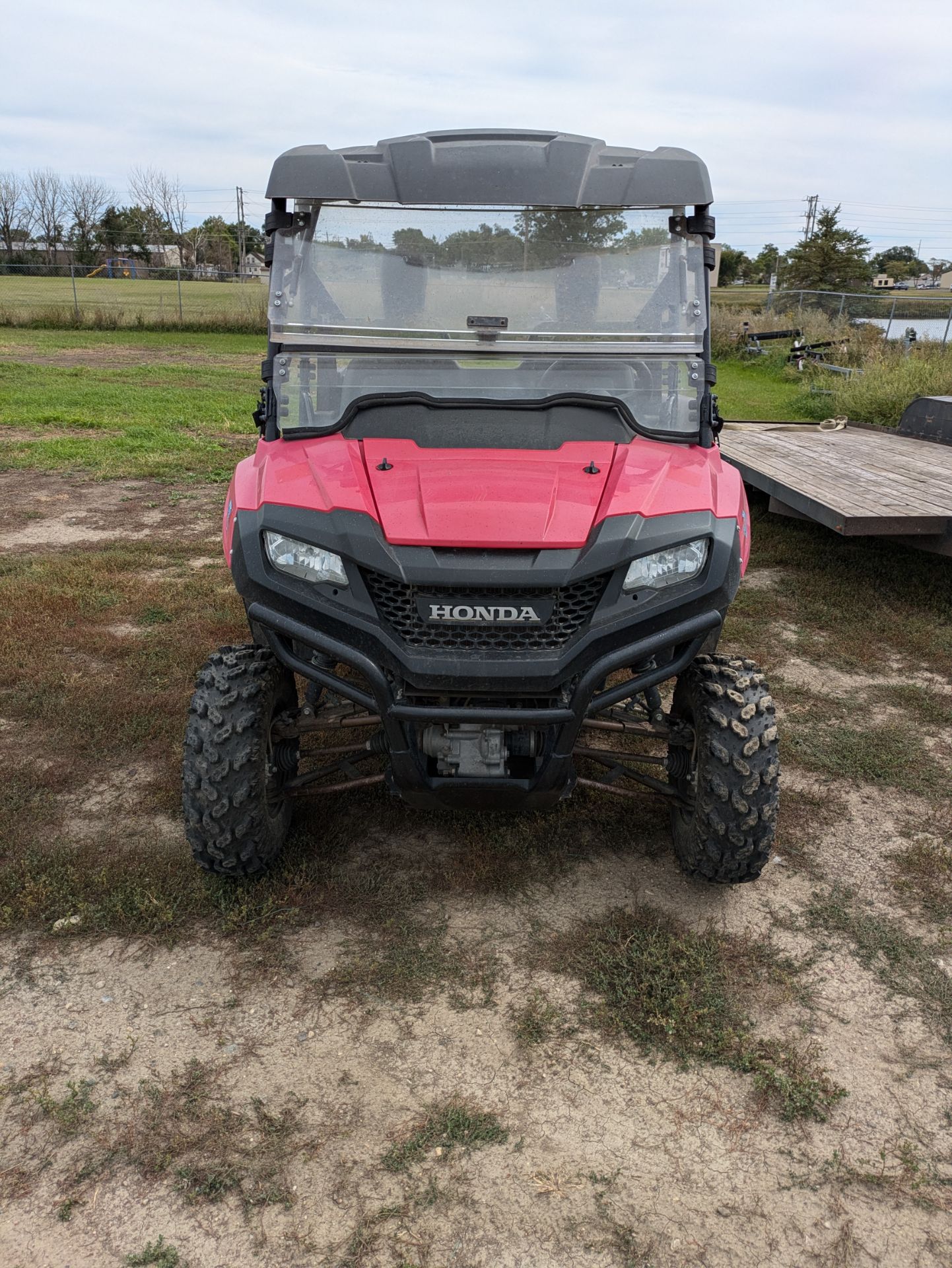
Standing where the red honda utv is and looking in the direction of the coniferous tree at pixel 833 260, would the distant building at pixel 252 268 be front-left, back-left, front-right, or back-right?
front-left

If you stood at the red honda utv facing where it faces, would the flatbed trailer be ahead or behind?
behind

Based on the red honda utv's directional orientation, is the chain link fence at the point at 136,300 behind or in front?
behind

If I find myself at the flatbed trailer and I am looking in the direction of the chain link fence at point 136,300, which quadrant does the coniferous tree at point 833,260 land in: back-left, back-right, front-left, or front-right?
front-right

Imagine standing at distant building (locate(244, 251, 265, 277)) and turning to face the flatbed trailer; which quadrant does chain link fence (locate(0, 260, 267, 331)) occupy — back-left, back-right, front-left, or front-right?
front-right

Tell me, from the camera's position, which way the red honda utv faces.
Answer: facing the viewer

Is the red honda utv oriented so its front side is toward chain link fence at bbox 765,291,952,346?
no

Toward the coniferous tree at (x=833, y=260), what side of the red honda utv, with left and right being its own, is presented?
back

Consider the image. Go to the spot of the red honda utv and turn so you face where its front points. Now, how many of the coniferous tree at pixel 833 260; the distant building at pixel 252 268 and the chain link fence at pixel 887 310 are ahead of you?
0

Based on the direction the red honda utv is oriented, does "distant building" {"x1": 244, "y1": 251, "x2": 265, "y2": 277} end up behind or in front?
behind

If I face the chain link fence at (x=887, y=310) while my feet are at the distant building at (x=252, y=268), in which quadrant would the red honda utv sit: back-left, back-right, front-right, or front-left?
front-right
